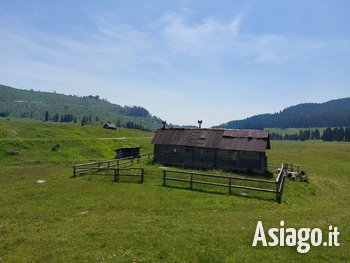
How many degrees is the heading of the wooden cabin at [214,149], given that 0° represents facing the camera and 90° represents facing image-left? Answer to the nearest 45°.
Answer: approximately 0°
